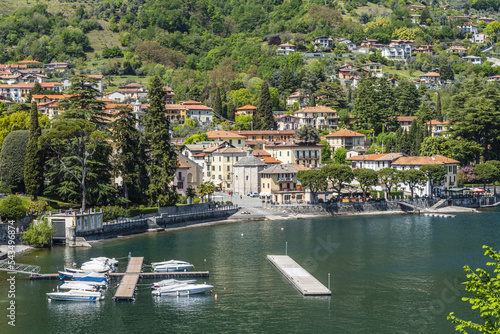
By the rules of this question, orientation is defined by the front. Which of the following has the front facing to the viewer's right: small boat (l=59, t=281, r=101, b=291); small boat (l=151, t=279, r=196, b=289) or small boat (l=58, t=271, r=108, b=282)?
small boat (l=151, t=279, r=196, b=289)

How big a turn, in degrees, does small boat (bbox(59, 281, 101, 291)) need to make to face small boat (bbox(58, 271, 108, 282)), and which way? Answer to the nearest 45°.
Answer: approximately 90° to its right

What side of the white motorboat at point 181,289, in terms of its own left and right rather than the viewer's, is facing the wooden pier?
back

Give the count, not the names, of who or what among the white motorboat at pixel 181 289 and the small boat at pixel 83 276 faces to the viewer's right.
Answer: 1

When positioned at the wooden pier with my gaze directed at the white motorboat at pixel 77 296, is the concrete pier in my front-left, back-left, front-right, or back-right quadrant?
back-left

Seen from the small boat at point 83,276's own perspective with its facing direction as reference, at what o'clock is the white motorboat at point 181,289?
The white motorboat is roughly at 7 o'clock from the small boat.

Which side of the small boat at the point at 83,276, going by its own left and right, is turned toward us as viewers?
left

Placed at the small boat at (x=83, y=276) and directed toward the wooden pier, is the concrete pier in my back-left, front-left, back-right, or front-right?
front-left

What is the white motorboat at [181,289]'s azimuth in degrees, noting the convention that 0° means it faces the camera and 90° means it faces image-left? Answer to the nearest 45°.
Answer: approximately 270°

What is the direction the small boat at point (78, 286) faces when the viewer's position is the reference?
facing to the left of the viewer

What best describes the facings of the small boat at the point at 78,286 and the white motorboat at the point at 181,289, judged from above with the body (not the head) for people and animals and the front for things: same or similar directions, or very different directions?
very different directions

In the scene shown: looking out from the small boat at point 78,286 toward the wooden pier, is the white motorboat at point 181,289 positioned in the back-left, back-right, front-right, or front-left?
front-right

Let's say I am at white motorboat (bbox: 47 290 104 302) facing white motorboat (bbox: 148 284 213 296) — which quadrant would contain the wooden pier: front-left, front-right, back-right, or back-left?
front-left

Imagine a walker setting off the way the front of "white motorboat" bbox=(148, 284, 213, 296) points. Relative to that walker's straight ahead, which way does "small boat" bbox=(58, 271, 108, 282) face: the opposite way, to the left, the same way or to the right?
the opposite way

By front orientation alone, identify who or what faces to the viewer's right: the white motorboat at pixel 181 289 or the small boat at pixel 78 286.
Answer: the white motorboat

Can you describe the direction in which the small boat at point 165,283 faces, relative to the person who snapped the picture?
facing to the right of the viewer

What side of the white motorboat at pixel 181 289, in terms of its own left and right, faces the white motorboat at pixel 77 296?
back

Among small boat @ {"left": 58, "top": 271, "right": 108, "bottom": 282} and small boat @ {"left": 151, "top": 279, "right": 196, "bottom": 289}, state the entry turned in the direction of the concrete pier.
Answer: small boat @ {"left": 151, "top": 279, "right": 196, "bottom": 289}

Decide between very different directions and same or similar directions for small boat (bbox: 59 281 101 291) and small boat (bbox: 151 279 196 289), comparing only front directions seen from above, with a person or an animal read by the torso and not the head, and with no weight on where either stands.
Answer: very different directions

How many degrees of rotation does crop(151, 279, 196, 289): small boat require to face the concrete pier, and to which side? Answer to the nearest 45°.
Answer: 0° — it already faces it
